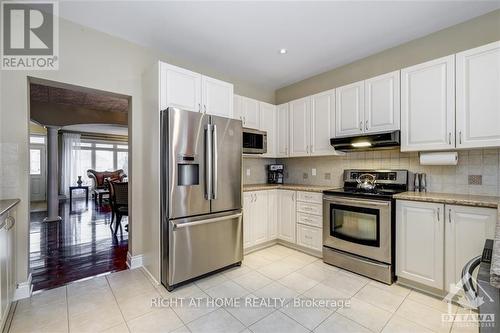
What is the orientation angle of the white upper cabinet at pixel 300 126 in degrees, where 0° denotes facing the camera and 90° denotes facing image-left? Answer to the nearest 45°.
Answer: approximately 45°

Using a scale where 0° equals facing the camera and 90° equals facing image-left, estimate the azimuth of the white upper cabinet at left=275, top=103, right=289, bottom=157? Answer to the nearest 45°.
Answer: approximately 45°

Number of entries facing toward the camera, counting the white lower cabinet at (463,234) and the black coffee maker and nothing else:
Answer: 2

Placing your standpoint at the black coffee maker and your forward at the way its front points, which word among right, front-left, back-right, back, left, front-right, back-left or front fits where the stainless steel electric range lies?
front-left
